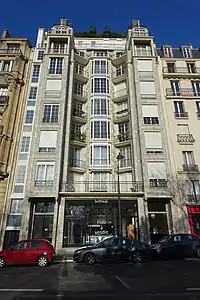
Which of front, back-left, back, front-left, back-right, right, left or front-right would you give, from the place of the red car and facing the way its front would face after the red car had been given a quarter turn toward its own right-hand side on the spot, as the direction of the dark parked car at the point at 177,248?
right

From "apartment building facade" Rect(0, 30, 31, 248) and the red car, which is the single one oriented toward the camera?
the apartment building facade

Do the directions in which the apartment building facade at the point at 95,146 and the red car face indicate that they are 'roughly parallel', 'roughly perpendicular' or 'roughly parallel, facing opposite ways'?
roughly perpendicular

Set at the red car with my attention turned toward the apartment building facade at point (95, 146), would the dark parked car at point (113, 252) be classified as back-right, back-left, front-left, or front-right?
front-right

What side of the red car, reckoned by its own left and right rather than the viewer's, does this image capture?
left

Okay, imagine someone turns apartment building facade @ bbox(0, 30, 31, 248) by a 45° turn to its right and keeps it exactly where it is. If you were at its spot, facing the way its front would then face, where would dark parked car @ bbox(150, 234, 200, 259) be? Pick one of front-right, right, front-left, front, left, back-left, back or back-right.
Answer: left

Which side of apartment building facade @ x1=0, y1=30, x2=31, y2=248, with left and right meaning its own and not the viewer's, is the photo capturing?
front

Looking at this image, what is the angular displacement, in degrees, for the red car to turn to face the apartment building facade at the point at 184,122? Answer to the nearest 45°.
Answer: approximately 180°

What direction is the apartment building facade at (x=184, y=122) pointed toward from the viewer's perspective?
toward the camera

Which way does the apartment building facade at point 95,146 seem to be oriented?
toward the camera

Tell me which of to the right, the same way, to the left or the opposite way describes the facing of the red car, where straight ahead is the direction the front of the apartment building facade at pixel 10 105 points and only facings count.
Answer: to the right
